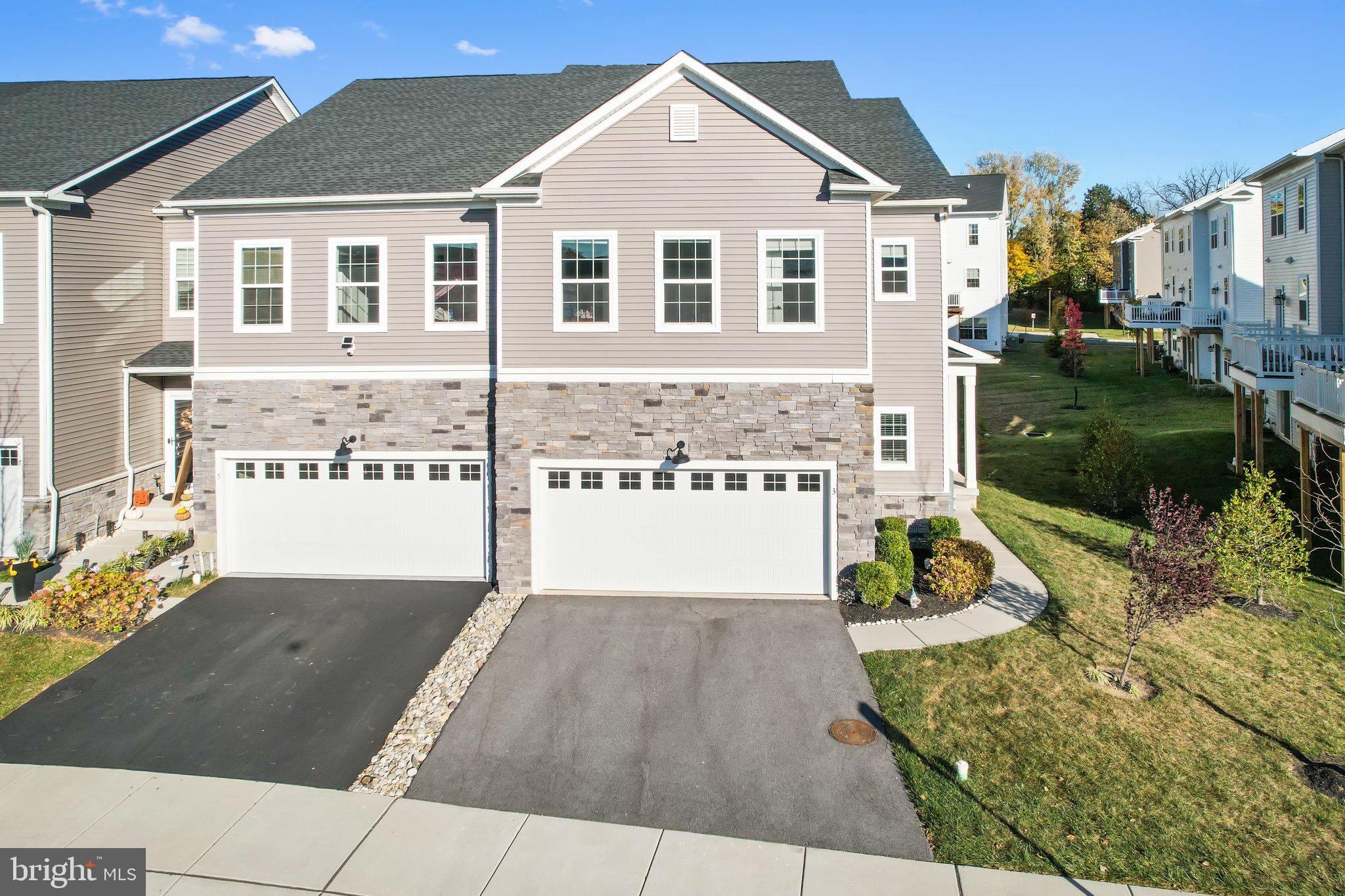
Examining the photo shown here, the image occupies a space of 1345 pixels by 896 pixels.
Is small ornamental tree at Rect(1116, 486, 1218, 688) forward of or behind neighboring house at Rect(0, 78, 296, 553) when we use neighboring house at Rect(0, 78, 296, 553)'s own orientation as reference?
forward

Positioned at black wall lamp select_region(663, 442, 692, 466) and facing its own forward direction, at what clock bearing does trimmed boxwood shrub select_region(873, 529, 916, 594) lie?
The trimmed boxwood shrub is roughly at 9 o'clock from the black wall lamp.

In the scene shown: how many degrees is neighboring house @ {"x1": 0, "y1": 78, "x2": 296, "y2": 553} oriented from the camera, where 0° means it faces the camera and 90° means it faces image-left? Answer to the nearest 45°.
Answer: approximately 0°

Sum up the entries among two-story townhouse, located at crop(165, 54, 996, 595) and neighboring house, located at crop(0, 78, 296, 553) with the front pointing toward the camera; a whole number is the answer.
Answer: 2

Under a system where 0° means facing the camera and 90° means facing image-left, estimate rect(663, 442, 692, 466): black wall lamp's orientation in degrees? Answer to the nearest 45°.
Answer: approximately 0°
